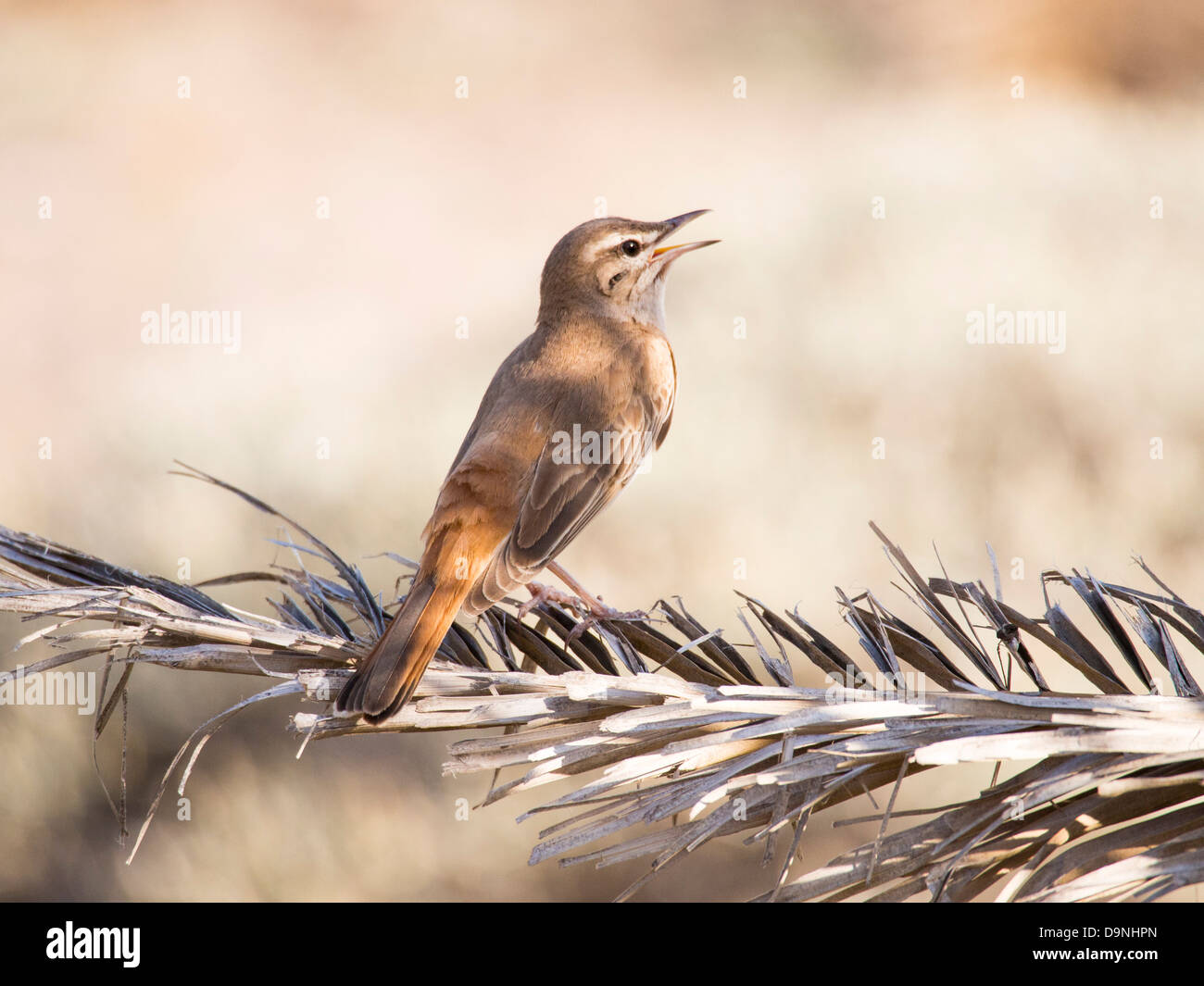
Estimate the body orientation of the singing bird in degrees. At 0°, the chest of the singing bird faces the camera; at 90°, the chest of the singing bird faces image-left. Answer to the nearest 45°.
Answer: approximately 225°
